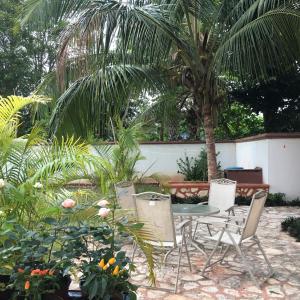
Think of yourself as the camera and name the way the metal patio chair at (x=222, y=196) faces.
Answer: facing the viewer and to the left of the viewer

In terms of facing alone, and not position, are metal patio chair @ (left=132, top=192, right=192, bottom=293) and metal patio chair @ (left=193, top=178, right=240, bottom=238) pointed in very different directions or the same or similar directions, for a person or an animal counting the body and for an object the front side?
very different directions

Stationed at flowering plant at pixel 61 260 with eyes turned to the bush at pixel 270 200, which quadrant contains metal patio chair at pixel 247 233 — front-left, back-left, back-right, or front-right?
front-right

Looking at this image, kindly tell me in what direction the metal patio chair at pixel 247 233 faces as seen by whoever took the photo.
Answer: facing away from the viewer and to the left of the viewer

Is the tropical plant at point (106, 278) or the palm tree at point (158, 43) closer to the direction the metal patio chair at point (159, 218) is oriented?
the palm tree

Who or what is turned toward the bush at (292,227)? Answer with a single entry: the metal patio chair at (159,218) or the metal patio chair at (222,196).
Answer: the metal patio chair at (159,218)

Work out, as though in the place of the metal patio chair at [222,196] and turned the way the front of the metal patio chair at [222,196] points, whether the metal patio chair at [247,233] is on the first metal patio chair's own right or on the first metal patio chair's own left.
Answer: on the first metal patio chair's own left

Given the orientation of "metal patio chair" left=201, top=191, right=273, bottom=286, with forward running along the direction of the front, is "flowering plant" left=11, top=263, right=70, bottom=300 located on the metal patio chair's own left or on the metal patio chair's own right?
on the metal patio chair's own left

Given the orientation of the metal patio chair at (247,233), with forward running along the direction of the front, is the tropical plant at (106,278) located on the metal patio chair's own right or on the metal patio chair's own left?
on the metal patio chair's own left

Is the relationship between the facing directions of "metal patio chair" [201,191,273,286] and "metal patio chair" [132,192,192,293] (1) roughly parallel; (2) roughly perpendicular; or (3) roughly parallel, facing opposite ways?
roughly perpendicular

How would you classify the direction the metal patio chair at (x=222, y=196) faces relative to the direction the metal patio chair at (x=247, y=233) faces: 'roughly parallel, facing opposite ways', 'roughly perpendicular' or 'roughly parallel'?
roughly perpendicular

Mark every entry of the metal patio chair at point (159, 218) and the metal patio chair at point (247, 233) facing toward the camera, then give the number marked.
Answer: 0

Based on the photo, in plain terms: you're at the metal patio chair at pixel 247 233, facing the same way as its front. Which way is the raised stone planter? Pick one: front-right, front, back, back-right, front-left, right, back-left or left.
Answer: front-right

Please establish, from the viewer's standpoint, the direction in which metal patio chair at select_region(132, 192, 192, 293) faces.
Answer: facing away from the viewer and to the right of the viewer

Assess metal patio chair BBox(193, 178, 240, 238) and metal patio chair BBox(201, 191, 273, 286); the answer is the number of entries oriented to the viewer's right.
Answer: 0

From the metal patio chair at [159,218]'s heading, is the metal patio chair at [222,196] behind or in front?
in front
